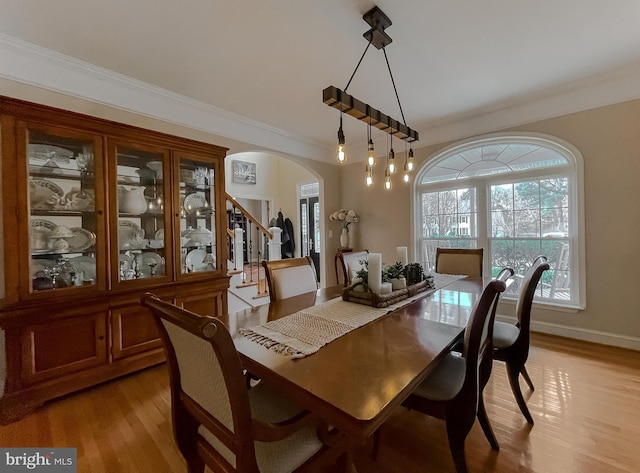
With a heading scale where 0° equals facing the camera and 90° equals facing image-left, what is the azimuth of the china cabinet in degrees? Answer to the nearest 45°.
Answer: approximately 315°

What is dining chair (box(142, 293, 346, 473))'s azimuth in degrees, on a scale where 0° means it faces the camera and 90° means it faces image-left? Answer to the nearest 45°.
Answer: approximately 225°

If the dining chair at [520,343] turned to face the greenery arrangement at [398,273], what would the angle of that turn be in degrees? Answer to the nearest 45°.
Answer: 0° — it already faces it

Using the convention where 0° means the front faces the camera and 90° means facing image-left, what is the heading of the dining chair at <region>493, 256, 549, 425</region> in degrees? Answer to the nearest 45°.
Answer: approximately 90°

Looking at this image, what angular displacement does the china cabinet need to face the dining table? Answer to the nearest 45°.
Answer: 0° — it already faces it

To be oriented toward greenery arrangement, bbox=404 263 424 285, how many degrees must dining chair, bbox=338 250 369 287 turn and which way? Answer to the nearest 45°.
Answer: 0° — it already faces it

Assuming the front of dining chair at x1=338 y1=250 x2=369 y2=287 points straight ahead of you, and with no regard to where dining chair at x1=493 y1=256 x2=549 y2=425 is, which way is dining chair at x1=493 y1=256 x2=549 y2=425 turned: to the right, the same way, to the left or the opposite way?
the opposite way

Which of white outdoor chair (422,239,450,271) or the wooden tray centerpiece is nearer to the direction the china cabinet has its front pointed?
the wooden tray centerpiece

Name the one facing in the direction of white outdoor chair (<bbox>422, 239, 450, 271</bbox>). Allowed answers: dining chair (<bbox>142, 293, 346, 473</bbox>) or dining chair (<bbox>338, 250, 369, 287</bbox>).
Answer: dining chair (<bbox>142, 293, 346, 473</bbox>)

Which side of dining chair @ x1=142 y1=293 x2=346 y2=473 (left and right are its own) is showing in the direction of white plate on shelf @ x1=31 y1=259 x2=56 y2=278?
left

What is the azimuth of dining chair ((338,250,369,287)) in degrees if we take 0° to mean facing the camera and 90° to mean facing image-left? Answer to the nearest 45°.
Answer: approximately 315°
